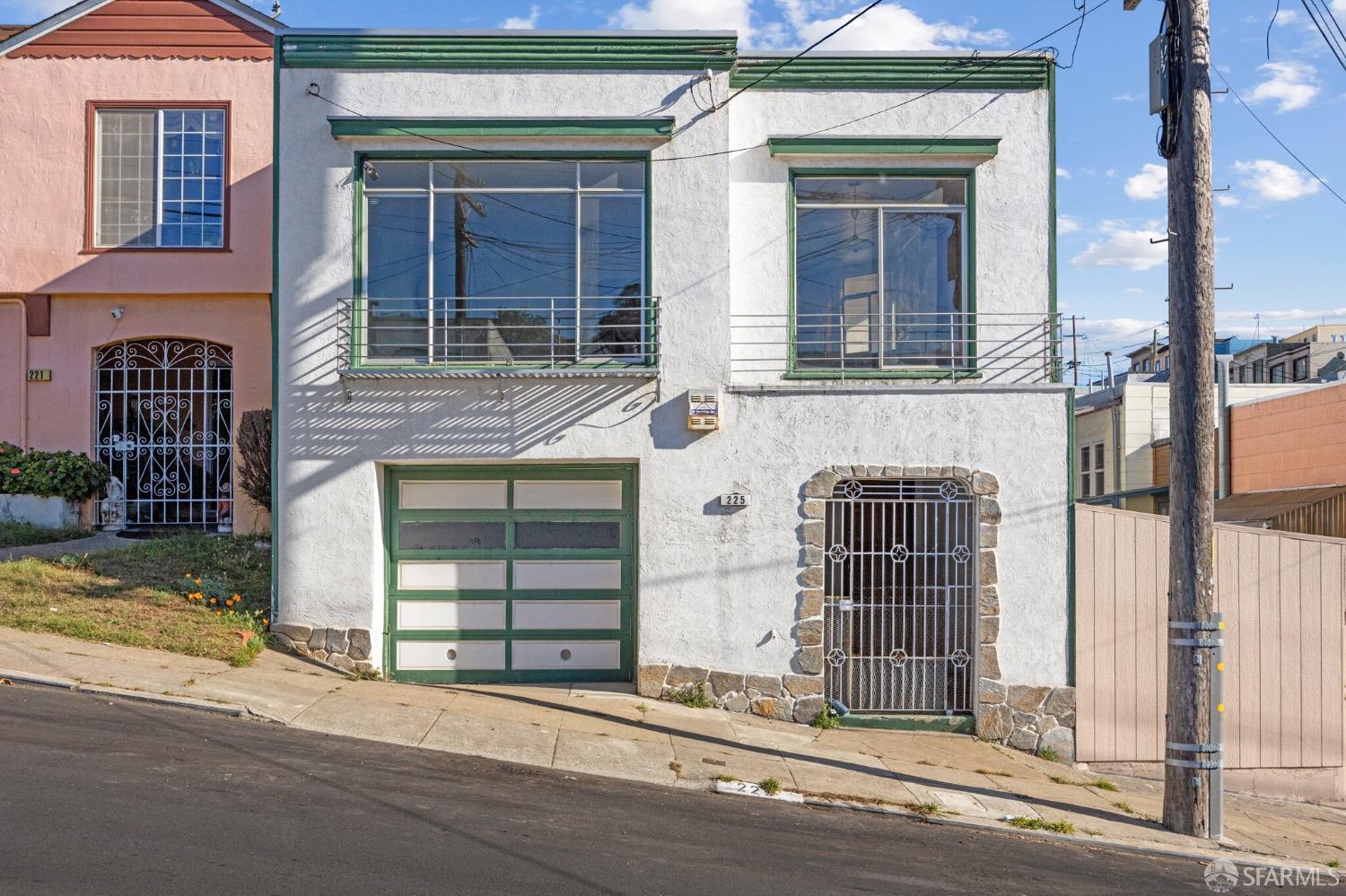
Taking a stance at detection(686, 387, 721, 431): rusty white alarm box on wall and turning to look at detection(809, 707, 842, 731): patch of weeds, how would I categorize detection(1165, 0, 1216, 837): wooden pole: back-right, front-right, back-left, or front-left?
front-right

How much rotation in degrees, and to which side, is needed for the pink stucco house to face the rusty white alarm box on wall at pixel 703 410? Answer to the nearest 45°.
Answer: approximately 45° to its left

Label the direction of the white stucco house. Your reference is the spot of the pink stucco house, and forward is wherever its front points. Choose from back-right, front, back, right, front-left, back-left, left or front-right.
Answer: front-left

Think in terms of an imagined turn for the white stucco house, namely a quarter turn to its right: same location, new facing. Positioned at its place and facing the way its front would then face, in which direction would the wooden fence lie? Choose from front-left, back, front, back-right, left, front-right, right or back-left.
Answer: back

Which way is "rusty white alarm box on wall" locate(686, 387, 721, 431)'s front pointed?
toward the camera

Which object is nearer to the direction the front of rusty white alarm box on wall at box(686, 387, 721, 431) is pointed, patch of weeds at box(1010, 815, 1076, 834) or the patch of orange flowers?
the patch of weeds

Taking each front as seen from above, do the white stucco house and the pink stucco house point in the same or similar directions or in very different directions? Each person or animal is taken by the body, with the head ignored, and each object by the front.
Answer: same or similar directions

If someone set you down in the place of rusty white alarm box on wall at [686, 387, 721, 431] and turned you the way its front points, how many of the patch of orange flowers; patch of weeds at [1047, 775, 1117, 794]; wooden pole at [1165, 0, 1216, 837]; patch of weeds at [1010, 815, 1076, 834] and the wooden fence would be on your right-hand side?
1

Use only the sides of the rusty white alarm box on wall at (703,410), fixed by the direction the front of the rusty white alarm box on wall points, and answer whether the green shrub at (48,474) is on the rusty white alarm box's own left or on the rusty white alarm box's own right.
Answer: on the rusty white alarm box's own right

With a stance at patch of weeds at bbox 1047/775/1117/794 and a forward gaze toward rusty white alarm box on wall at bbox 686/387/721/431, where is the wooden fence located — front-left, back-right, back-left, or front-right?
back-right

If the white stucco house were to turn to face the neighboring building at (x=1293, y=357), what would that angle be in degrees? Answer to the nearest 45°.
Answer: approximately 135° to its left

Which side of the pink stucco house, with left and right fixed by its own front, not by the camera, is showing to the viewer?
front
